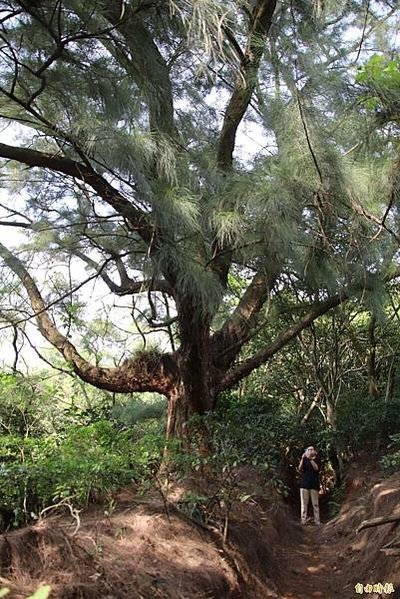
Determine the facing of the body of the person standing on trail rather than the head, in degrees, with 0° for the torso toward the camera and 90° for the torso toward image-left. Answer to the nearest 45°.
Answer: approximately 0°

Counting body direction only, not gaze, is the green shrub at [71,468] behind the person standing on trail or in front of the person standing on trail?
in front
